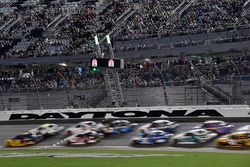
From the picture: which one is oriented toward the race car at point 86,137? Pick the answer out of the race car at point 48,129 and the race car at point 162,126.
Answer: the race car at point 162,126

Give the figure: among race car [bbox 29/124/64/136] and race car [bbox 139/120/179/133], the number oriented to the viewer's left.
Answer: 2

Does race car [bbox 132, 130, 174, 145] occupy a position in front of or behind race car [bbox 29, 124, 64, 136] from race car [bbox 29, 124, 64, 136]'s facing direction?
behind

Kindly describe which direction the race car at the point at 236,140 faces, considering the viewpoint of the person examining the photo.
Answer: facing to the left of the viewer

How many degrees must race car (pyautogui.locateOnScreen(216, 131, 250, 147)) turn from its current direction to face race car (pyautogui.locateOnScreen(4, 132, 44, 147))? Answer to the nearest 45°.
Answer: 0° — it already faces it

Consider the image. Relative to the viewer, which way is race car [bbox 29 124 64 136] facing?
to the viewer's left

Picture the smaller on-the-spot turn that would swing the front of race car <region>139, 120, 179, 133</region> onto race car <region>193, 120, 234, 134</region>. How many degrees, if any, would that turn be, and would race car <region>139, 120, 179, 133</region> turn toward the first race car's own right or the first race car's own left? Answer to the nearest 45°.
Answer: approximately 180°

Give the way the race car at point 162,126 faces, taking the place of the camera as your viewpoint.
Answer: facing to the left of the viewer

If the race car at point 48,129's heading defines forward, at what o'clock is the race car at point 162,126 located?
the race car at point 162,126 is roughly at 7 o'clock from the race car at point 48,129.
